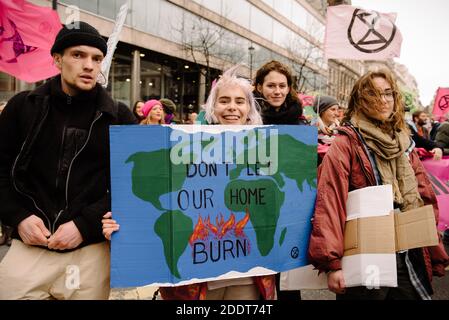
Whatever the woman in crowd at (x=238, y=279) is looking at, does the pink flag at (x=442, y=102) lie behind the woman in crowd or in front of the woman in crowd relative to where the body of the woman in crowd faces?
behind

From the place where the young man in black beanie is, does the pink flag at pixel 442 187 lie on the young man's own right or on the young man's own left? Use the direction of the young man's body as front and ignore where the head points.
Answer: on the young man's own left

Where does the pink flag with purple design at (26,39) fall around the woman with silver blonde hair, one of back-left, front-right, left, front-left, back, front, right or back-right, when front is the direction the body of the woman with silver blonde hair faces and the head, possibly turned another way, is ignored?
back-right

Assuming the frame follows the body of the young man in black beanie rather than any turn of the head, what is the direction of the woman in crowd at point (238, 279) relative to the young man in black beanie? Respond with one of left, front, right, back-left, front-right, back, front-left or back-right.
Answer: left

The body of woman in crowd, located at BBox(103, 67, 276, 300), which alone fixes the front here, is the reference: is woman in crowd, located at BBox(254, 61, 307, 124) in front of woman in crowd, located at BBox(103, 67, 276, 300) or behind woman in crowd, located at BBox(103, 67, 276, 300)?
behind

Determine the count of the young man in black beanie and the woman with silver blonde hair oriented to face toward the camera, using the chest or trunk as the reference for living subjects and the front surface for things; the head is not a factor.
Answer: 2

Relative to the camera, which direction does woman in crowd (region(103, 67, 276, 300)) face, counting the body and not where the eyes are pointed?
toward the camera
